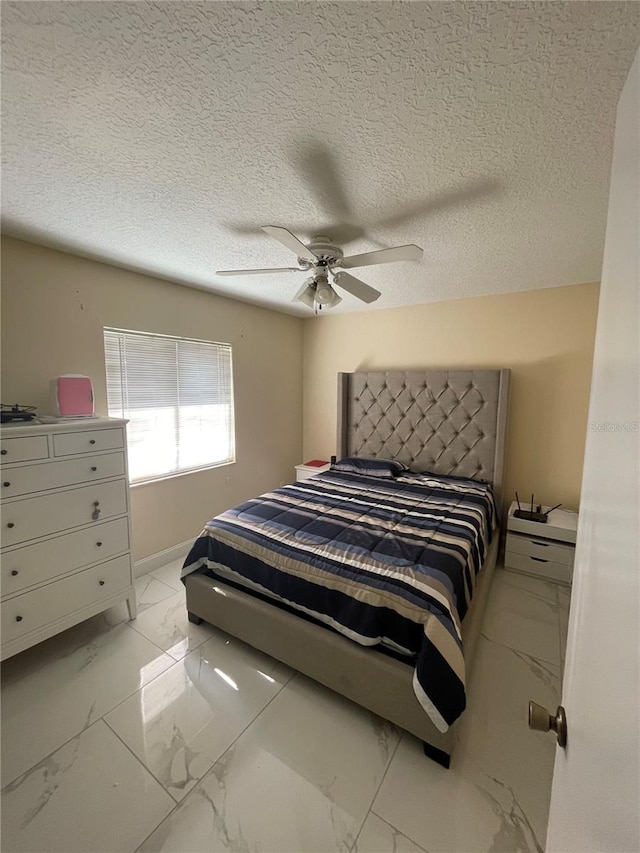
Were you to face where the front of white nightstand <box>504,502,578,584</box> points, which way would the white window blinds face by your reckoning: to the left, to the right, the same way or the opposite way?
to the left

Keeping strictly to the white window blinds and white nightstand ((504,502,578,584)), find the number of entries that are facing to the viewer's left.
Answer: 0

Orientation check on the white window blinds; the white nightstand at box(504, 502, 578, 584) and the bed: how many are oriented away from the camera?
0

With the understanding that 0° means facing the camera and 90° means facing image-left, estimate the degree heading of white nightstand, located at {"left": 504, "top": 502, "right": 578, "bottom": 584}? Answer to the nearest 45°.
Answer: approximately 0°

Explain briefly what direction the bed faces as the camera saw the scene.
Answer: facing the viewer and to the left of the viewer

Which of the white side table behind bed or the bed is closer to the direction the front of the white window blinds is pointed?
the bed

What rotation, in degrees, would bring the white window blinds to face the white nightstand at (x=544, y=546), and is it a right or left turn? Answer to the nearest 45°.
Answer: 0° — it already faces it

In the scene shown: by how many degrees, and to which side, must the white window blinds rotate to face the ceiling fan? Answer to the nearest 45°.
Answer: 0° — it already faces it

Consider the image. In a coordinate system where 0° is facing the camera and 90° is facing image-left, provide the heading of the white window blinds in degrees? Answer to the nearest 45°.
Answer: approximately 315°

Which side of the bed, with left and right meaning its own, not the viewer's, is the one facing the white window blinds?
right

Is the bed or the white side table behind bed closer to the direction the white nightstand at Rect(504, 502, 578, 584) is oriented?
the bed

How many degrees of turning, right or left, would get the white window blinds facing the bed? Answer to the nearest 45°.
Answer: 0° — it already faces it

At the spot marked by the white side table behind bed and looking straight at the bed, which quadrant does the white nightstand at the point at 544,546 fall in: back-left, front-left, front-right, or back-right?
front-left

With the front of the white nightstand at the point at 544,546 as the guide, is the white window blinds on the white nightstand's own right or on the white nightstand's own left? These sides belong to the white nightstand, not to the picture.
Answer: on the white nightstand's own right
